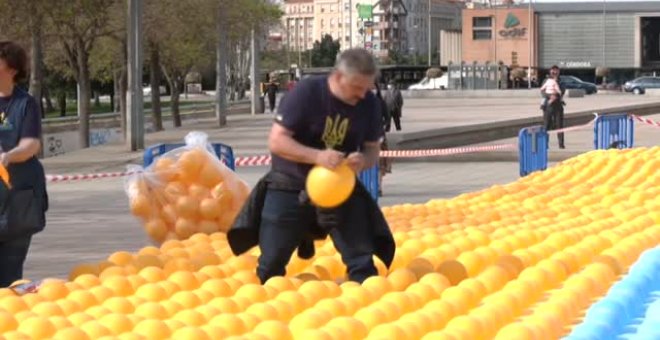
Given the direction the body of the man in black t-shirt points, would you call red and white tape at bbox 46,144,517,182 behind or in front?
behind

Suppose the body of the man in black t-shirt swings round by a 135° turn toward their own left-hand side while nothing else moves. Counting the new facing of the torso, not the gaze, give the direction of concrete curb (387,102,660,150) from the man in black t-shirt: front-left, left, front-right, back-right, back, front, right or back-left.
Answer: front

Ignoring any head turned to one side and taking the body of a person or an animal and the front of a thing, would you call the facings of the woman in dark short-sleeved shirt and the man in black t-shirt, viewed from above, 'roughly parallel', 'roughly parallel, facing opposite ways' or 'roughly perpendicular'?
roughly perpendicular

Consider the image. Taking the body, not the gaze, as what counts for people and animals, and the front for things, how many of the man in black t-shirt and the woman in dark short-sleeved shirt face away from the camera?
0

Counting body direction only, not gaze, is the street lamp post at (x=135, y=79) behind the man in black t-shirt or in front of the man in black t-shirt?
behind

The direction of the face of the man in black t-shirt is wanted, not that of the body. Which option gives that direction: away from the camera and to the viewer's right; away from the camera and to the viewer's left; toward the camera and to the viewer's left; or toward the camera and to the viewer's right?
toward the camera and to the viewer's right
